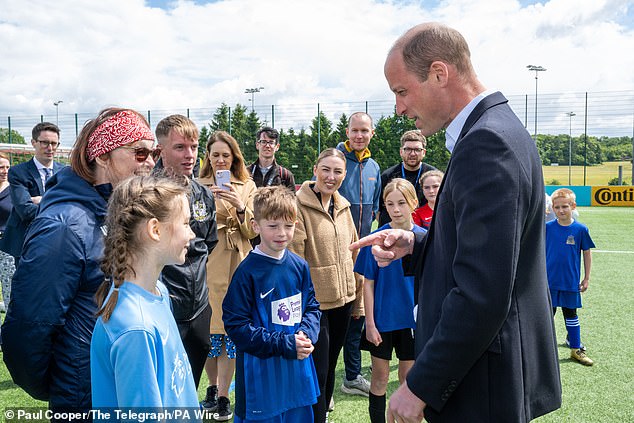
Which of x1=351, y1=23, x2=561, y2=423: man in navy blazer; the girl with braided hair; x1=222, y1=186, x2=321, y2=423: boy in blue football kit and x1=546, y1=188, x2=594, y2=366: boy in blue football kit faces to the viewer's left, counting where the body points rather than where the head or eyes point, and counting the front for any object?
the man in navy blazer

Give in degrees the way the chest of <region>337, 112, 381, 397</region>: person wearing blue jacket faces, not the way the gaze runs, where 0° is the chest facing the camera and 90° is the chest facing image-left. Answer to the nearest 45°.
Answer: approximately 0°

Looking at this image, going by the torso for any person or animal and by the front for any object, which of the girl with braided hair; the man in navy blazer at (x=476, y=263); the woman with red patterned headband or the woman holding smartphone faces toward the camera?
the woman holding smartphone

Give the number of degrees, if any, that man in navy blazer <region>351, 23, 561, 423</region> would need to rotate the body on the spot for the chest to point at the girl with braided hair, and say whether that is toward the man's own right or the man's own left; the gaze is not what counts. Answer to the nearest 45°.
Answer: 0° — they already face them

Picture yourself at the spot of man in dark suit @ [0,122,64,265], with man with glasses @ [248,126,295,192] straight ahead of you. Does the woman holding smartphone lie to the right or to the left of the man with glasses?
right

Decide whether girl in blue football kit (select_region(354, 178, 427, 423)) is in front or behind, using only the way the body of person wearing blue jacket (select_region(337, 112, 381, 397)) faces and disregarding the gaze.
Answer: in front

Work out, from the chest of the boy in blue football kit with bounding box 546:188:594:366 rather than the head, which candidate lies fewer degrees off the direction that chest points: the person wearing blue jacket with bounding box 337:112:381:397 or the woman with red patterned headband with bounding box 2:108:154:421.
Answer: the woman with red patterned headband

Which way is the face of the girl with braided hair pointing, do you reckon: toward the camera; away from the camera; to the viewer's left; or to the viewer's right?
to the viewer's right
